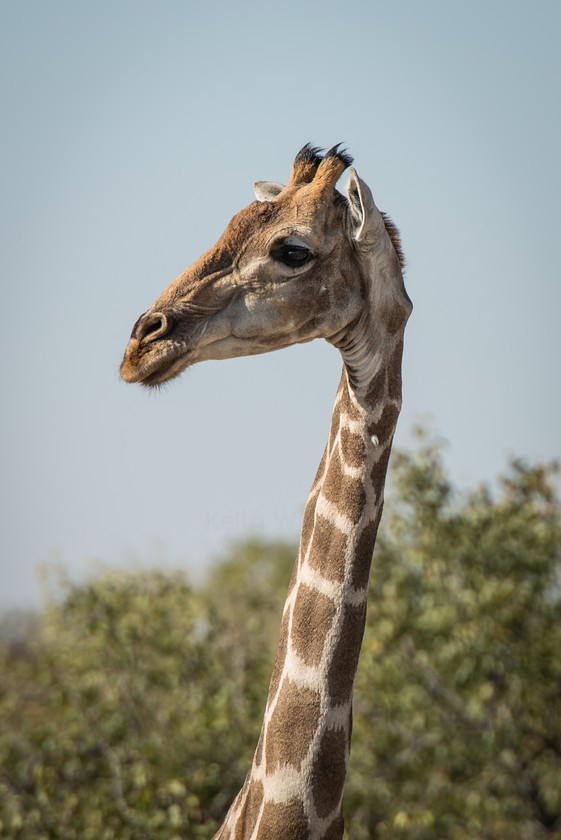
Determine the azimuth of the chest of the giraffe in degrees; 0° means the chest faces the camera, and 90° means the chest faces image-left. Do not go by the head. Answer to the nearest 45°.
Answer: approximately 90°
